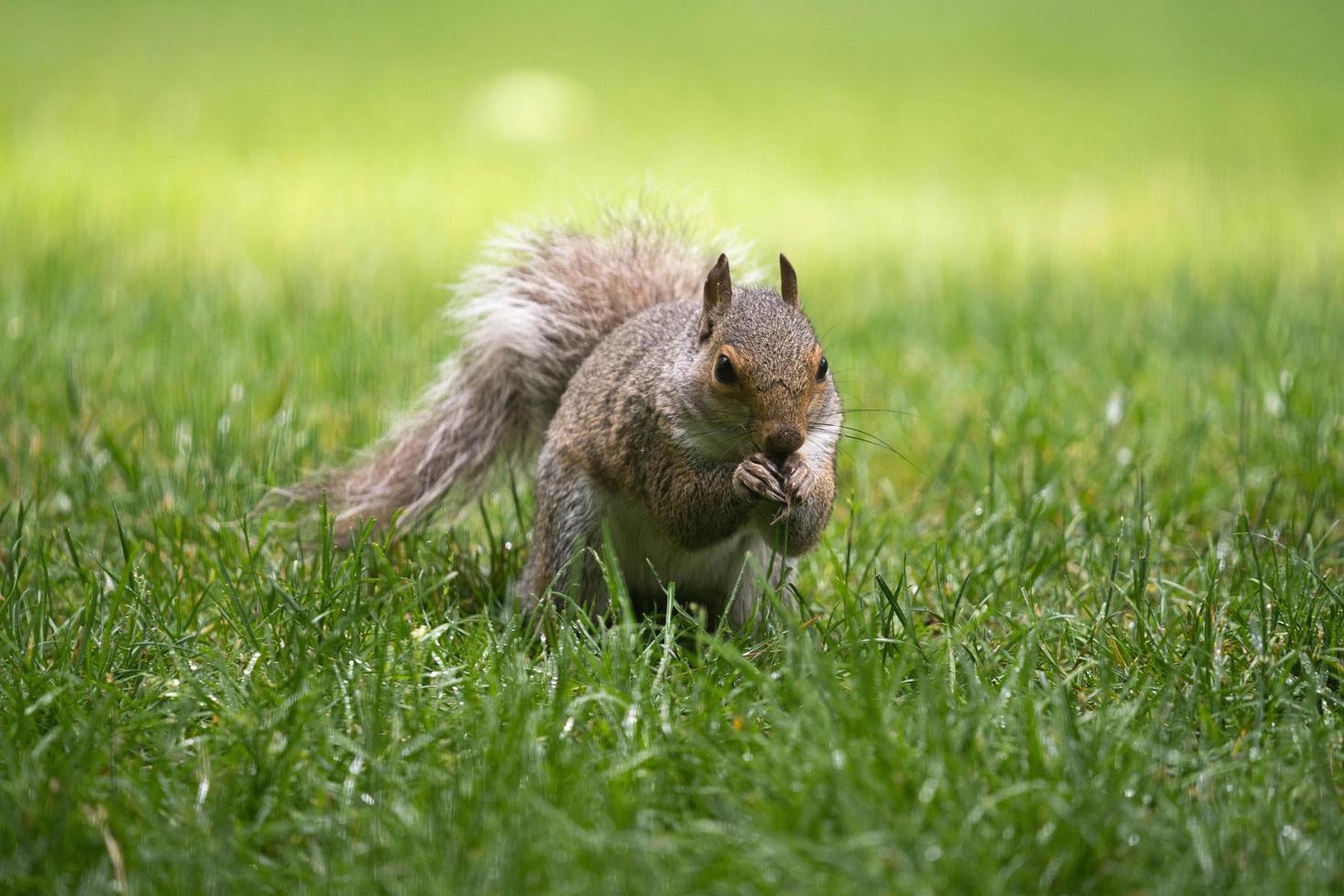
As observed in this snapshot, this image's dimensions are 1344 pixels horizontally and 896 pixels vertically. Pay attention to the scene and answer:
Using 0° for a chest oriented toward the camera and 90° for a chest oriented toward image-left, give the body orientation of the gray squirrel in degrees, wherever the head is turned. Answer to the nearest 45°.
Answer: approximately 315°
